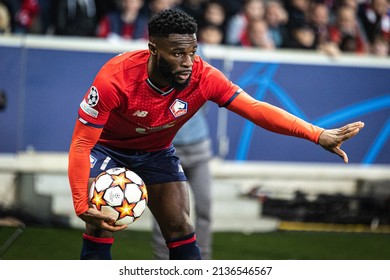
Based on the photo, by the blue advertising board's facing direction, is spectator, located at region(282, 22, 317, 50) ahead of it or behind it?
behind

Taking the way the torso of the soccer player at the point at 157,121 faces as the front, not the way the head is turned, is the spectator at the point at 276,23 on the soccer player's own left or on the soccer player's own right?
on the soccer player's own left

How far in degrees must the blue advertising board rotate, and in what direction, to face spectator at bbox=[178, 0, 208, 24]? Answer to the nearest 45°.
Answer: approximately 135° to its right

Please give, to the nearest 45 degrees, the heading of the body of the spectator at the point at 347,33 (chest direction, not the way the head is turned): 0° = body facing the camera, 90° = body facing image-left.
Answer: approximately 0°

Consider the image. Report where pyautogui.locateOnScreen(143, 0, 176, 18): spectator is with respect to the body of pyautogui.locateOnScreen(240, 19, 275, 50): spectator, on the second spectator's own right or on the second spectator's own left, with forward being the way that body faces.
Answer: on the second spectator's own right

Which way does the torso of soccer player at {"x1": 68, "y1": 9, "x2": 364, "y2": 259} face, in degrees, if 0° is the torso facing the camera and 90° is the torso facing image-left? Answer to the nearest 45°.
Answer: approximately 315°

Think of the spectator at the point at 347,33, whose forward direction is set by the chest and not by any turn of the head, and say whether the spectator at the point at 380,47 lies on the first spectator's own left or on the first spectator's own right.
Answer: on the first spectator's own left

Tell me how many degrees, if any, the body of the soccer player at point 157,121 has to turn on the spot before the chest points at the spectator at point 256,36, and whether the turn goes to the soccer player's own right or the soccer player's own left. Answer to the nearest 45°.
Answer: approximately 135° to the soccer player's own left
